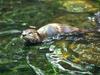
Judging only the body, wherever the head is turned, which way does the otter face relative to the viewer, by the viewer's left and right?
facing to the left of the viewer

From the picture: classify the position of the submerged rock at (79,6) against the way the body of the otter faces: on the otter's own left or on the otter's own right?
on the otter's own right
